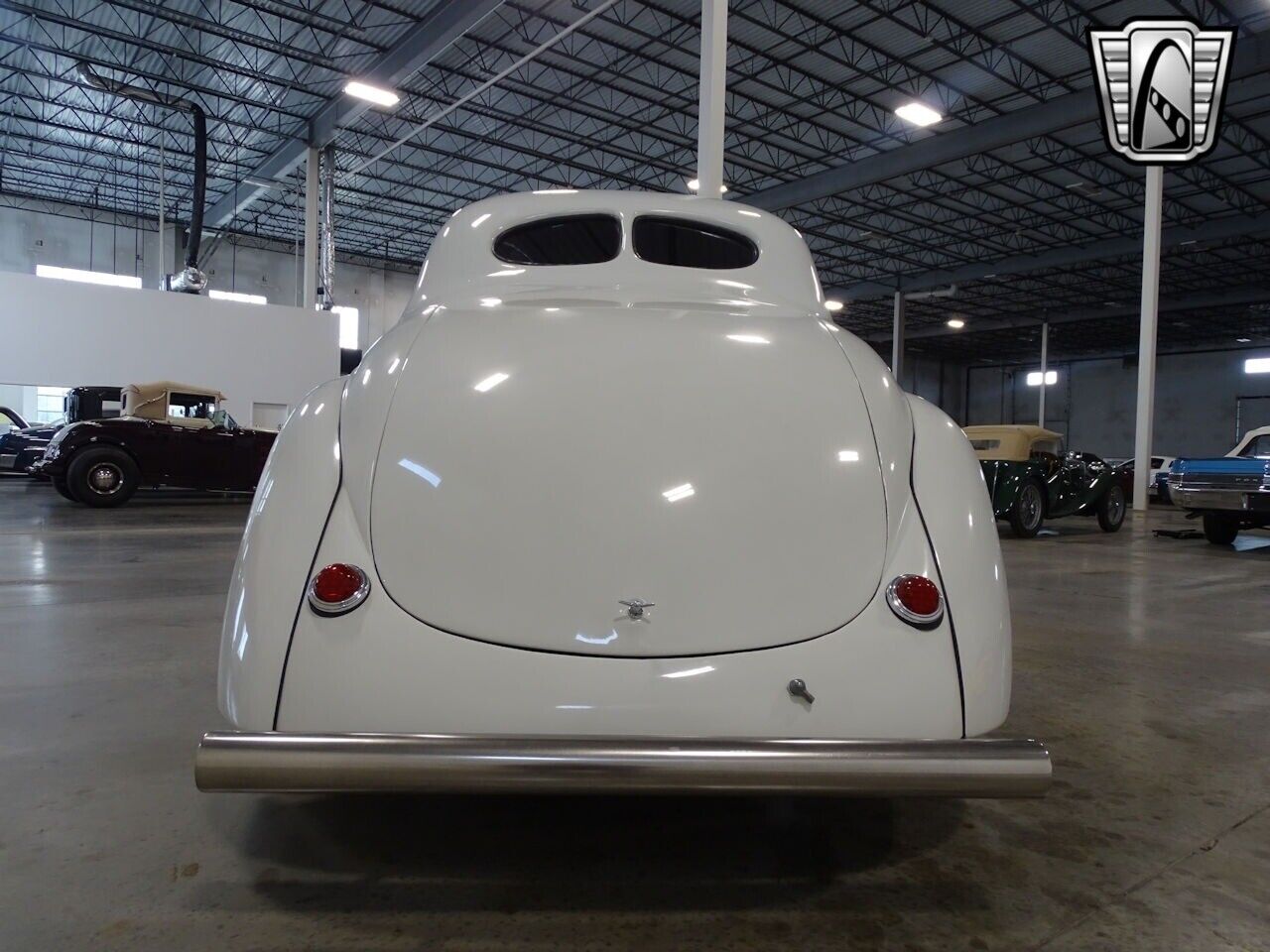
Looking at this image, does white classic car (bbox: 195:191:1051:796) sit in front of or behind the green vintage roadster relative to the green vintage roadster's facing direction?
behind

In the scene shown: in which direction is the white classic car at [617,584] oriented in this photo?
away from the camera

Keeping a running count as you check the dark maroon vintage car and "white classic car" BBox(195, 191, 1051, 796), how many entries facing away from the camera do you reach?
1

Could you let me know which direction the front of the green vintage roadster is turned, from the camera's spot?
facing away from the viewer and to the right of the viewer

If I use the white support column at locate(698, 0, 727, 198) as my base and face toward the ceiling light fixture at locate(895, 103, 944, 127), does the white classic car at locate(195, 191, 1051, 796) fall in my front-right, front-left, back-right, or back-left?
back-right

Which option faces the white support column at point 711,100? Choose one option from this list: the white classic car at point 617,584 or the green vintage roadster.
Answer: the white classic car

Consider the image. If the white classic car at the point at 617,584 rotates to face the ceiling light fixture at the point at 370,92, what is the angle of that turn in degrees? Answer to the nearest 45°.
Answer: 0° — it already faces it
